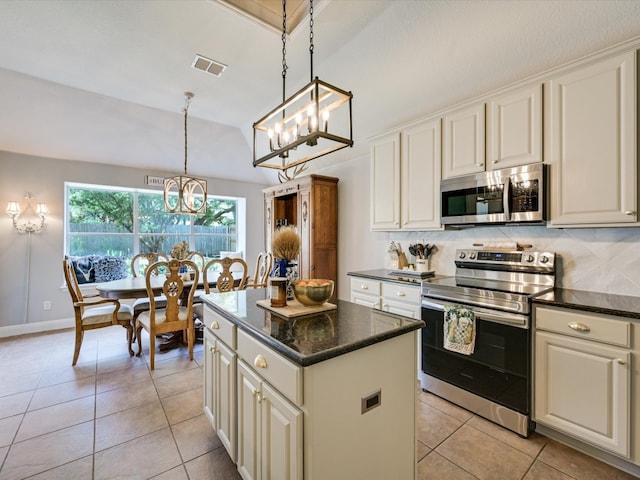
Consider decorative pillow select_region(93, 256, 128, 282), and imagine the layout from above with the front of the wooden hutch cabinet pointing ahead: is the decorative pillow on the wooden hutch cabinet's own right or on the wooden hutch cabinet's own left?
on the wooden hutch cabinet's own right

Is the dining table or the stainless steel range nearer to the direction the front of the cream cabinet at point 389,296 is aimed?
the dining table

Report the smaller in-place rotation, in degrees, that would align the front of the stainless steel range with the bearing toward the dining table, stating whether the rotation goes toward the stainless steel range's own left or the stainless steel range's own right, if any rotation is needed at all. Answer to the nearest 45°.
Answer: approximately 45° to the stainless steel range's own right

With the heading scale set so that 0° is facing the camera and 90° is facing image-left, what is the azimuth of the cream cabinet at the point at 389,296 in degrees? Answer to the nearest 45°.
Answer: approximately 45°

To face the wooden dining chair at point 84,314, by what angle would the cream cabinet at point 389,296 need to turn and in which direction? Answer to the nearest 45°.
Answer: approximately 45° to its right

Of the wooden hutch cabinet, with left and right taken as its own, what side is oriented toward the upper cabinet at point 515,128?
left

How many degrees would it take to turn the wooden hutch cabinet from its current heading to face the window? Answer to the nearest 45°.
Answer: approximately 45° to its right

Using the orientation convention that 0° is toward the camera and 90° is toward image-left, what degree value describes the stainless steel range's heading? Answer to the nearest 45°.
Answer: approximately 45°

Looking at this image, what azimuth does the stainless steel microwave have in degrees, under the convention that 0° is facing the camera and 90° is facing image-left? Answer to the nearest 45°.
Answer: approximately 45°

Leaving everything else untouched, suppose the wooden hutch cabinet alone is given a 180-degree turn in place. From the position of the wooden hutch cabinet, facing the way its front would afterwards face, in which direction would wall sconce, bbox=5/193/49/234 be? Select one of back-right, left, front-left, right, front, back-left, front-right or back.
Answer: back-left
